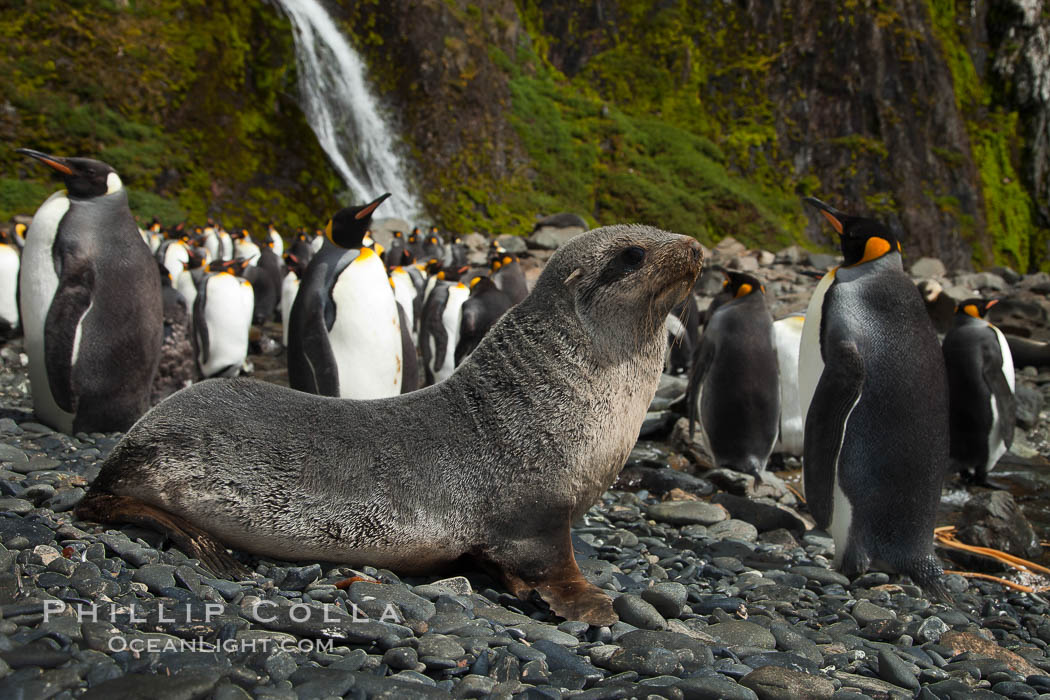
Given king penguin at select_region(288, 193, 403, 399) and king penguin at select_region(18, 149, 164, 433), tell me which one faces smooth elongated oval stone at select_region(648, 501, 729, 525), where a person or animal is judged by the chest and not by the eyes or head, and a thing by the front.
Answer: king penguin at select_region(288, 193, 403, 399)

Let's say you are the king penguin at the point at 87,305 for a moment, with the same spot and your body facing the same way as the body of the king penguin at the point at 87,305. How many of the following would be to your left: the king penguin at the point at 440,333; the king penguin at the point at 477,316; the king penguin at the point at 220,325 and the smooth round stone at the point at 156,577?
1

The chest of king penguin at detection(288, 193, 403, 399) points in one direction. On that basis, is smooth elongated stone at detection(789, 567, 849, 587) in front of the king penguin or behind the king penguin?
in front

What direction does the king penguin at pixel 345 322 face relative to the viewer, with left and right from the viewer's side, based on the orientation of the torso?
facing the viewer and to the right of the viewer

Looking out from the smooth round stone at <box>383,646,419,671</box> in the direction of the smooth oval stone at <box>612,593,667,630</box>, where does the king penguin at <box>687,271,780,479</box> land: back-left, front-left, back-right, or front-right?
front-left

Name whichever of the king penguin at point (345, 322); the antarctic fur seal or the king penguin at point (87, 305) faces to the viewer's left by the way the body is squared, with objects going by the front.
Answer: the king penguin at point (87, 305)

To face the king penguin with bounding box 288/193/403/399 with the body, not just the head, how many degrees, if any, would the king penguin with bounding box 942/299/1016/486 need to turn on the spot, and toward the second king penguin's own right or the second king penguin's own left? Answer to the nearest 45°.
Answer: approximately 180°

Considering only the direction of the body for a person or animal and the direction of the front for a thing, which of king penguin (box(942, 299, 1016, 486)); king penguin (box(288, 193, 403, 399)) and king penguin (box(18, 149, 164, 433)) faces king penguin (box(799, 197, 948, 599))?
king penguin (box(288, 193, 403, 399))

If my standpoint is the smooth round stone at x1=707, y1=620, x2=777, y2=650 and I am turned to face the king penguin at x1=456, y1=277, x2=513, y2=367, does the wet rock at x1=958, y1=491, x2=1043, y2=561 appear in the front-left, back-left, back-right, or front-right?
front-right

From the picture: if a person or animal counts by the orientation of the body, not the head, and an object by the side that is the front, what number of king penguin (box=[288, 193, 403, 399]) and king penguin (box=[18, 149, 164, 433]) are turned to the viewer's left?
1

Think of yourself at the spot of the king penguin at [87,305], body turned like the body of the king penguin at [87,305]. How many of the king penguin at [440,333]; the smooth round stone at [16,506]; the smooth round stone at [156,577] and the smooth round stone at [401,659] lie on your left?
3

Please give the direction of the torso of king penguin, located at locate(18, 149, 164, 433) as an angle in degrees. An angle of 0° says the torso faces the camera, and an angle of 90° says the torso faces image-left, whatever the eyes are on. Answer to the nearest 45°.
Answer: approximately 90°

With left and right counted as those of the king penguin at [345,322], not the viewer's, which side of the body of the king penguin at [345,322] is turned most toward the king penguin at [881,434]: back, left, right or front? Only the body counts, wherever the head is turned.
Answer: front

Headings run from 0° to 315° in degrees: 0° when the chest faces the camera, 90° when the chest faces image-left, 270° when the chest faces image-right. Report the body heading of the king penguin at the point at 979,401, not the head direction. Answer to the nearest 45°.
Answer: approximately 225°

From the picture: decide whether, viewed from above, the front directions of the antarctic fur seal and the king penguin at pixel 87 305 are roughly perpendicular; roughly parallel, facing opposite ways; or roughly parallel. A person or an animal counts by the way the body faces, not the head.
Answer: roughly parallel, facing opposite ways

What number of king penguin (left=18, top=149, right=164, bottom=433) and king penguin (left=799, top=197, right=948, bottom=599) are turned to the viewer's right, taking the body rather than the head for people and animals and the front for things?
0

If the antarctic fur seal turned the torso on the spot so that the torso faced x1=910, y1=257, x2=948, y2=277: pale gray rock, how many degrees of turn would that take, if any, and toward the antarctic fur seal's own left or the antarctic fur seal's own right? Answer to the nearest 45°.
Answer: approximately 45° to the antarctic fur seal's own left
